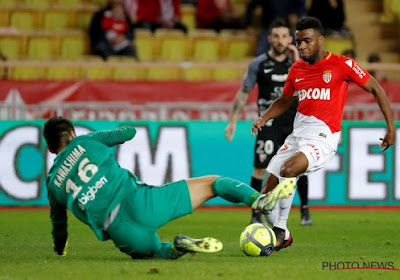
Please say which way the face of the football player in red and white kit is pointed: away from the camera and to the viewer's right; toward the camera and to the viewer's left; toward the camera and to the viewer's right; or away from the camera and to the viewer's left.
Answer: toward the camera and to the viewer's left

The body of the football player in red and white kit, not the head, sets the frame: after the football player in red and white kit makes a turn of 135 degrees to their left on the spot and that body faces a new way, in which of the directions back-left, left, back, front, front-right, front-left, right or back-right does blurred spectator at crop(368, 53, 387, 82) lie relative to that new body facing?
left

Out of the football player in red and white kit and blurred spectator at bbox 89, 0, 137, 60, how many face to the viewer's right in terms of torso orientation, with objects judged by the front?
0

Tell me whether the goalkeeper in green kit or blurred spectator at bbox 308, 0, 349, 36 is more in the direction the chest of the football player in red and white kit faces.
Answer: the goalkeeper in green kit

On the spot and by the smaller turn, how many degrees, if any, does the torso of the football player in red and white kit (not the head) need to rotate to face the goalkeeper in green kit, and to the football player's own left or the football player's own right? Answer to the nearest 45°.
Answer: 0° — they already face them

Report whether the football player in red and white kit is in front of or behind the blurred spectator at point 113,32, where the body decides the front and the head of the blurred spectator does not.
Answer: in front

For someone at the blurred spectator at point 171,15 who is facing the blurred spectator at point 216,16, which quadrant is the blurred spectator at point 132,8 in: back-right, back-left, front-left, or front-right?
back-left

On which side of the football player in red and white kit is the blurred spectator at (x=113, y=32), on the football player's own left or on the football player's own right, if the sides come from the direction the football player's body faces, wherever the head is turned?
on the football player's own right

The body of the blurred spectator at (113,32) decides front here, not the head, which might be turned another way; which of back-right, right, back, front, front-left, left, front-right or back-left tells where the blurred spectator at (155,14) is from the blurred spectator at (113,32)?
back-left

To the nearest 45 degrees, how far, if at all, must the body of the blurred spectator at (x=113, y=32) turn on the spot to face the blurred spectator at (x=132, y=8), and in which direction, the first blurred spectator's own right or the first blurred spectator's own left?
approximately 180°

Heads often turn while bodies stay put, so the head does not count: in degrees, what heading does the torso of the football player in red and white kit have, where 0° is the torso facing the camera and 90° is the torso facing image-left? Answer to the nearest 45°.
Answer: approximately 45°

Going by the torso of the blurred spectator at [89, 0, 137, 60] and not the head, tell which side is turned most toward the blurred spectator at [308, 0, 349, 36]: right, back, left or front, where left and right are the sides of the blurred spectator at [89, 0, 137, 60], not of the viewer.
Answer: left

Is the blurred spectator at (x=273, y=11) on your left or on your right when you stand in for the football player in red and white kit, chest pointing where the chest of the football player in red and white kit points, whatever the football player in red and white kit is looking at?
on your right

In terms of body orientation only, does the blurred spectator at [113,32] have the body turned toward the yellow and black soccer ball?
yes

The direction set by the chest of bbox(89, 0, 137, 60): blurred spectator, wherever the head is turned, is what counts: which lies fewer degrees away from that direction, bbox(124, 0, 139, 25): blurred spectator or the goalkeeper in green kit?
the goalkeeper in green kit
